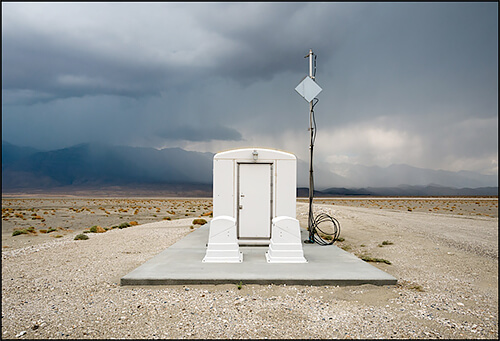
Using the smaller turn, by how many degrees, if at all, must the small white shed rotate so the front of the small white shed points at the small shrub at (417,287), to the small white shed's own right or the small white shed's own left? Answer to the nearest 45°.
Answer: approximately 45° to the small white shed's own left

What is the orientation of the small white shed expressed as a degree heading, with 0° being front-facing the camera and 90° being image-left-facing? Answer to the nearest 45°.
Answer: approximately 0°
